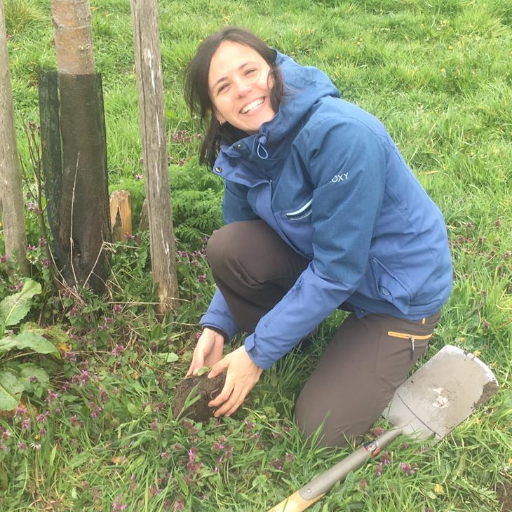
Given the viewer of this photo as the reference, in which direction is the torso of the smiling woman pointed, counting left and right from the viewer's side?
facing the viewer and to the left of the viewer

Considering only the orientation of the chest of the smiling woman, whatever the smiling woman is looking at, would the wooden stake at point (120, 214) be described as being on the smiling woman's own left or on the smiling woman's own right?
on the smiling woman's own right

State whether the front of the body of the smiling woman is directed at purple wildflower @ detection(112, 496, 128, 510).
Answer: yes

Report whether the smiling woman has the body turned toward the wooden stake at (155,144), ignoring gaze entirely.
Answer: no

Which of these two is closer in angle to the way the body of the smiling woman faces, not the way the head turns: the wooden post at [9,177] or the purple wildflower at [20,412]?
the purple wildflower

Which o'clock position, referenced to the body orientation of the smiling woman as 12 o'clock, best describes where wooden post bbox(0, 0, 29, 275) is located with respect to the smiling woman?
The wooden post is roughly at 2 o'clock from the smiling woman.

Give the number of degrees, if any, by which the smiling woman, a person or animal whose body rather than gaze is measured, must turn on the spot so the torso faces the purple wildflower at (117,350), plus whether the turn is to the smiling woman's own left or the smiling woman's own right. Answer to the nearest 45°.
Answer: approximately 45° to the smiling woman's own right

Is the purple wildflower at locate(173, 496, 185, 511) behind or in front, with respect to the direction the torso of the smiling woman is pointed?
in front

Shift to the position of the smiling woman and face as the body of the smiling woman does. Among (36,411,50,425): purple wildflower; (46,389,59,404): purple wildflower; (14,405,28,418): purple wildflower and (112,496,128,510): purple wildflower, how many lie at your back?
0

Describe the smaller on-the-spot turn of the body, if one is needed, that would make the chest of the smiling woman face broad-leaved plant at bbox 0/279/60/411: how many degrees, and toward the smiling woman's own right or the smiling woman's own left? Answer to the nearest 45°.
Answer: approximately 45° to the smiling woman's own right

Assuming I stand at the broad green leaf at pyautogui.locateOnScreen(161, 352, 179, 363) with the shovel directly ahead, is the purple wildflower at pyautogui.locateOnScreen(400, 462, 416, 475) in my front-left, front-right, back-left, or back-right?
front-right

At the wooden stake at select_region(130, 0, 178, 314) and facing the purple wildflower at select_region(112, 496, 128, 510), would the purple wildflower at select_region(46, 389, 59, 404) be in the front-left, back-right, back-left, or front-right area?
front-right

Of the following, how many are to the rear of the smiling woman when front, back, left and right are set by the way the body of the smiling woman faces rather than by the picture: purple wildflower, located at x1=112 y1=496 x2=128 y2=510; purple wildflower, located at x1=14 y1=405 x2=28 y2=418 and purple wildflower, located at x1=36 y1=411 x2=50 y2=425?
0
